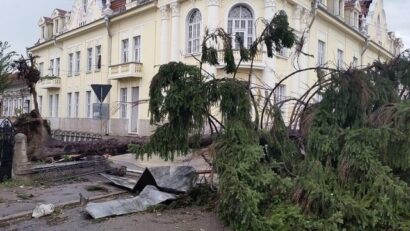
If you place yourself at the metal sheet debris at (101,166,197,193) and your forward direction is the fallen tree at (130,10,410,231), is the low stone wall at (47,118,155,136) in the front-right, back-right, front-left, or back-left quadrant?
back-left

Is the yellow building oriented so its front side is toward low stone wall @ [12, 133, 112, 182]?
yes

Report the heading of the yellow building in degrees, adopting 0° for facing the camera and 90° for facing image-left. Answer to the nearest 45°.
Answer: approximately 0°

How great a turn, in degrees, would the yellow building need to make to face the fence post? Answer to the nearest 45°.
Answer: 0° — it already faces it

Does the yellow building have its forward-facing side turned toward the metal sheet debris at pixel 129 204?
yes

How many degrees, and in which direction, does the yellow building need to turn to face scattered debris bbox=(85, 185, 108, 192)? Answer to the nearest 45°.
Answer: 0° — it already faces it

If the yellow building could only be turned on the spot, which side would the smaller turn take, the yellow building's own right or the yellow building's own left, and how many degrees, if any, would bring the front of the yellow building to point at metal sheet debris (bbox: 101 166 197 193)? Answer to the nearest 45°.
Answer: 0° — it already faces it
